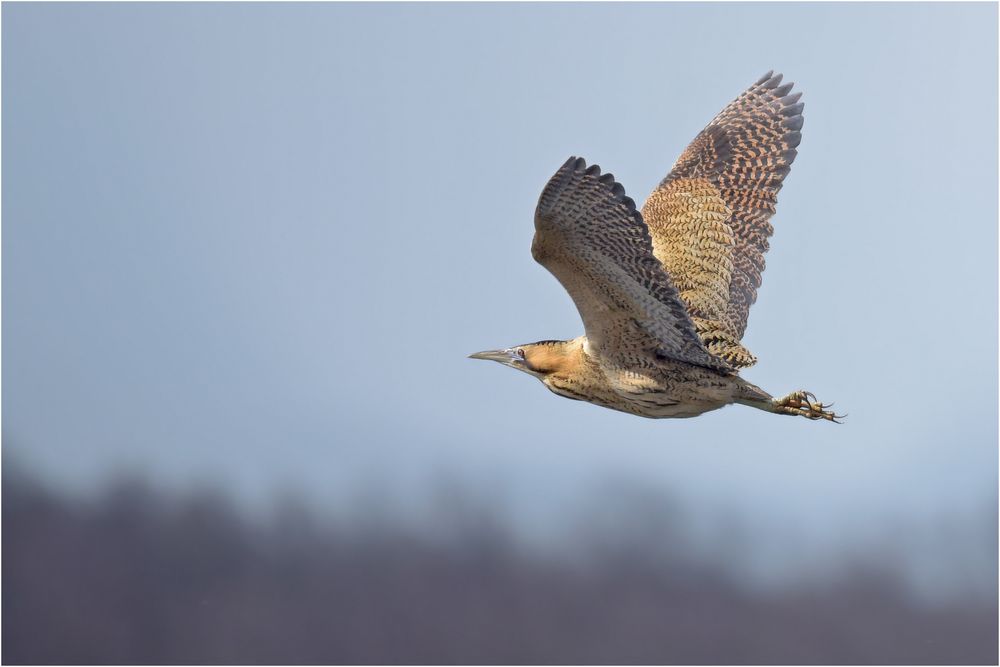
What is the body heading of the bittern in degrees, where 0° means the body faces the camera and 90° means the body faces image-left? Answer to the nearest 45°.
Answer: approximately 90°
